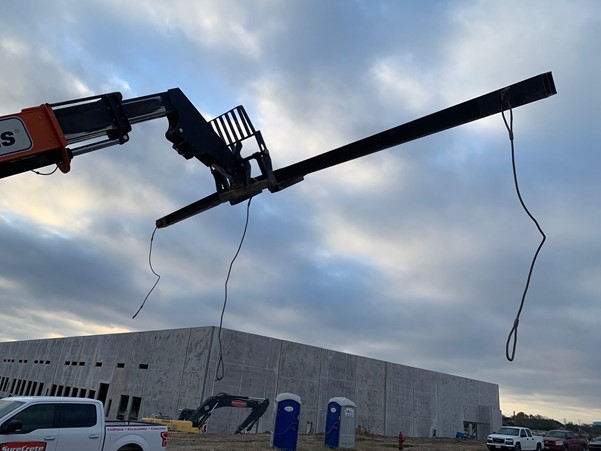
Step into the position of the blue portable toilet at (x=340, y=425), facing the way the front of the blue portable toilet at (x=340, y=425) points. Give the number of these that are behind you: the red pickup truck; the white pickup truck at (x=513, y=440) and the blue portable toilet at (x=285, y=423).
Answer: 2

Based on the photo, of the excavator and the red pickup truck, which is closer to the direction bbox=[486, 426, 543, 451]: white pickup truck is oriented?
the excavator

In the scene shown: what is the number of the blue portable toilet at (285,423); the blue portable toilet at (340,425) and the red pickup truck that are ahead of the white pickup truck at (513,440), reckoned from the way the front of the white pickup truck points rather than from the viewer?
2

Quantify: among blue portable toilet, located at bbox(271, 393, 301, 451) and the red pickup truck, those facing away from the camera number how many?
0

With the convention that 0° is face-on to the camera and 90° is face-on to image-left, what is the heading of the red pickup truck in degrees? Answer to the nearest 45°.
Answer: approximately 45°

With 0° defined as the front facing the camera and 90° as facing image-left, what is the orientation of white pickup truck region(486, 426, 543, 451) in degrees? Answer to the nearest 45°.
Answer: approximately 45°

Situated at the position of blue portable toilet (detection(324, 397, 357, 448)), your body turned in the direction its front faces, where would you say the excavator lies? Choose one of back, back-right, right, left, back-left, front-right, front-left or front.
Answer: right

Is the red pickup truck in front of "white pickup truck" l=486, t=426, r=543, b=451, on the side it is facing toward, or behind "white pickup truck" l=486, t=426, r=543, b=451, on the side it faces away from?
behind

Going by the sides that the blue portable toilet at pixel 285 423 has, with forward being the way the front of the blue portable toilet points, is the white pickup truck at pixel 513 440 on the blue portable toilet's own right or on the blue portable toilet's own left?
on the blue portable toilet's own left
